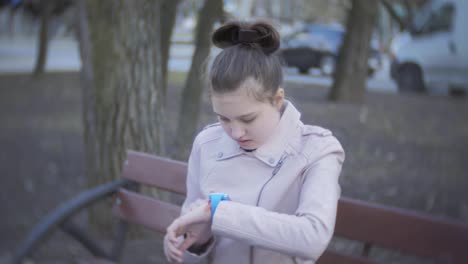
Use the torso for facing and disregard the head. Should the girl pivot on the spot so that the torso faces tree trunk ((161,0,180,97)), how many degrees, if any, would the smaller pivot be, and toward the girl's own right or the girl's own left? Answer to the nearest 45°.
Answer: approximately 135° to the girl's own right

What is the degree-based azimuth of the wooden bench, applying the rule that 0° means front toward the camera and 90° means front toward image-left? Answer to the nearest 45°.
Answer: approximately 45°

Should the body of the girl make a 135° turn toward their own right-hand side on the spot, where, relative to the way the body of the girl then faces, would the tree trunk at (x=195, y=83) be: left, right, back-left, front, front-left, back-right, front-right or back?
front

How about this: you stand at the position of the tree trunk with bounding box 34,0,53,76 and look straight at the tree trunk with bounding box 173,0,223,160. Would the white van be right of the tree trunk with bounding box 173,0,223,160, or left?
left

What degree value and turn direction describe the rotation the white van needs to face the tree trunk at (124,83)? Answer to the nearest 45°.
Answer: approximately 90° to its left

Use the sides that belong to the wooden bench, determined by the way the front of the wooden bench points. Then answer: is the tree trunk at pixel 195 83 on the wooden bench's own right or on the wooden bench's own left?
on the wooden bench's own right

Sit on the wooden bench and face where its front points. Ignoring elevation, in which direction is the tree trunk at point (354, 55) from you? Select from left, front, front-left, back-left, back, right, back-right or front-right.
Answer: back-right

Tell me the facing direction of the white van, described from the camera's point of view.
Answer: facing to the left of the viewer

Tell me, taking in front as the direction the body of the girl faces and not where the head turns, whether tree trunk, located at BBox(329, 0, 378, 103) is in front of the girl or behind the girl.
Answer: behind

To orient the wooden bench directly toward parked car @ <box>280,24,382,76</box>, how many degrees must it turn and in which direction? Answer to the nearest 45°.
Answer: approximately 135° to its right
